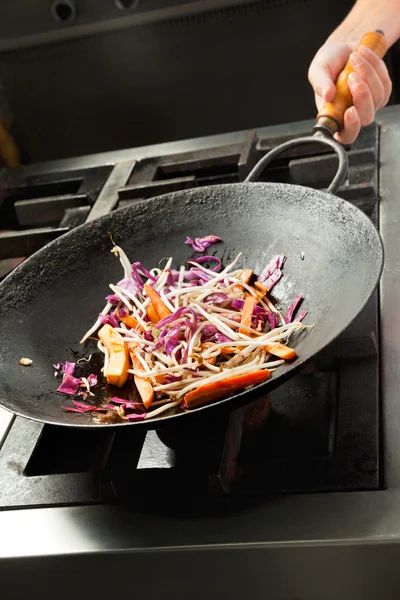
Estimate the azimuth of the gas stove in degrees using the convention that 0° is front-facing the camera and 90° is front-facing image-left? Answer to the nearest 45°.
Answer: approximately 0°
